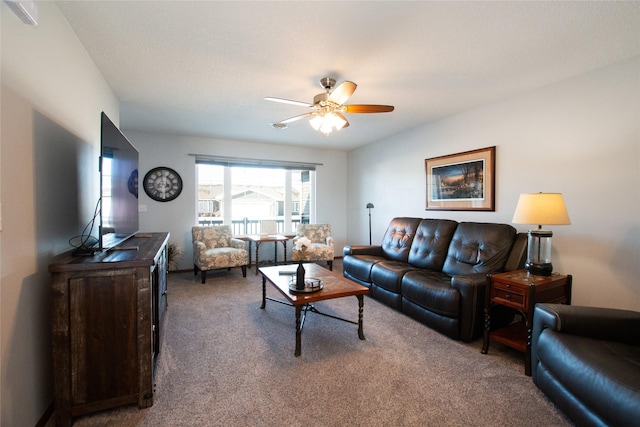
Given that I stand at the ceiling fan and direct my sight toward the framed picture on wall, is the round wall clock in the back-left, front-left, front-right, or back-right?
back-left

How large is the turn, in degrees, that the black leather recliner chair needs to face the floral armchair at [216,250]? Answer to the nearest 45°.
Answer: approximately 45° to its right

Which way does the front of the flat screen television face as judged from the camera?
facing to the right of the viewer

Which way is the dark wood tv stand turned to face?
to the viewer's right

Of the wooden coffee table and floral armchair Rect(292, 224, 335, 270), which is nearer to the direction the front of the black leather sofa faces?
the wooden coffee table

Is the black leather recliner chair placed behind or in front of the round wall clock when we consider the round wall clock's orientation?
in front

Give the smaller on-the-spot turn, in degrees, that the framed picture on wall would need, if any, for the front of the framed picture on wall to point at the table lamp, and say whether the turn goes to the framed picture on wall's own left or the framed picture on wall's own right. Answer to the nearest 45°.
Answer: approximately 90° to the framed picture on wall's own left

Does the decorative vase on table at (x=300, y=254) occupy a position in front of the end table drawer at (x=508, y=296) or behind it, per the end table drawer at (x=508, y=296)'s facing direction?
in front
